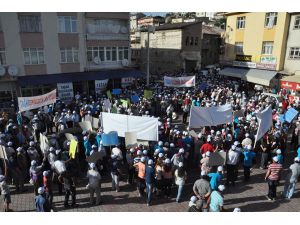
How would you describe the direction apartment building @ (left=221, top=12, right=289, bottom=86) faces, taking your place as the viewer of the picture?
facing the viewer and to the left of the viewer

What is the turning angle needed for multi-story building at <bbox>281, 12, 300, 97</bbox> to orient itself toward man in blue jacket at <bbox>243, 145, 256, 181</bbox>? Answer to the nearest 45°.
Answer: approximately 45° to its left

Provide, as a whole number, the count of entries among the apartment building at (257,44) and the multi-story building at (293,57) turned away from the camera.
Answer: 0

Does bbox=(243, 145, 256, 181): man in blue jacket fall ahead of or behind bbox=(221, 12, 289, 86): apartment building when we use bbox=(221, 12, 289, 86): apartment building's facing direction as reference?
ahead

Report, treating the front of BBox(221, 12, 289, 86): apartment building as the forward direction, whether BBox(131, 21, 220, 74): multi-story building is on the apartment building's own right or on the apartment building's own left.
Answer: on the apartment building's own right
